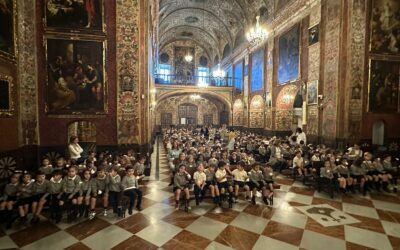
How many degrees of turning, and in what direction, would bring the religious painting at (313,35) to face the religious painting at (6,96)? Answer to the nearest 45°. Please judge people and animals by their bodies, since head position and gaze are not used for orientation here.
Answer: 0° — it already faces it

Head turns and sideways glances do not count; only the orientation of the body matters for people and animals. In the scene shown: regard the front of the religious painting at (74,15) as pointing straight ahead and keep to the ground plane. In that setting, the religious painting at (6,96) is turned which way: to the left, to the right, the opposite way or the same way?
the same way

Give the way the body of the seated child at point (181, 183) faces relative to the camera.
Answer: toward the camera

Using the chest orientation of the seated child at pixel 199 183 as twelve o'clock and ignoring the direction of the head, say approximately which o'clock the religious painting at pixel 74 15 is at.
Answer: The religious painting is roughly at 4 o'clock from the seated child.

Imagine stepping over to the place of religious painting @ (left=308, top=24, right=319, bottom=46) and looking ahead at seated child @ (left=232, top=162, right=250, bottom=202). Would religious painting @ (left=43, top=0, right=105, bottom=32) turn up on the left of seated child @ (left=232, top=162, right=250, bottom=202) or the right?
right

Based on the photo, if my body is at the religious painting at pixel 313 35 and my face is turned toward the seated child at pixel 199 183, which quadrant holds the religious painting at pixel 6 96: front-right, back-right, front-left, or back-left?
front-right

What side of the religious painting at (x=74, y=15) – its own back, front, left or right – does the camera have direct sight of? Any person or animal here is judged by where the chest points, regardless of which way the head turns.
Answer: front

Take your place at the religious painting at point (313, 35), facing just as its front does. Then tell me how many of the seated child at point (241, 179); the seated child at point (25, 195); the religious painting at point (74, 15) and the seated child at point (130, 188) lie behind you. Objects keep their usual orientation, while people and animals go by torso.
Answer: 0

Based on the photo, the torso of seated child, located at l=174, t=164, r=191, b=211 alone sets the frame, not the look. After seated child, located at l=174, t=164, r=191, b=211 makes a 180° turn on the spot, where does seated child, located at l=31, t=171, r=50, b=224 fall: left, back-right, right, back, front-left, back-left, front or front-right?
left

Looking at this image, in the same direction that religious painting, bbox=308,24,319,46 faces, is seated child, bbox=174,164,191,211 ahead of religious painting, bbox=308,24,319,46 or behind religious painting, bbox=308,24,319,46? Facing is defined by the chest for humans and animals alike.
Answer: ahead

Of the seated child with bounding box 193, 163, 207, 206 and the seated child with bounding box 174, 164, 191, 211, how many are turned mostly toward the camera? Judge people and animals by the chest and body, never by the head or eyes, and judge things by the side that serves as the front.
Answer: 2

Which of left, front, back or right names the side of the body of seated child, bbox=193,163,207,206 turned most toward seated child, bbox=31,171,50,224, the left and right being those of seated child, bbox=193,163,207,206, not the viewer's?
right

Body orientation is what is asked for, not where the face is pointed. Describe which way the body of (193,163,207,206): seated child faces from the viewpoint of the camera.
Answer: toward the camera
